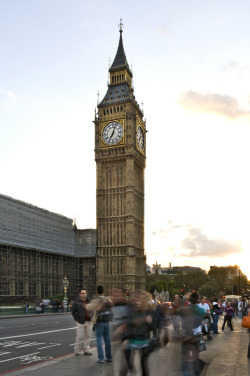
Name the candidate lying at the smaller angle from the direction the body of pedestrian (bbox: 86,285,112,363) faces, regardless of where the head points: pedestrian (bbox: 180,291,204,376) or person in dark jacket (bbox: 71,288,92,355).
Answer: the person in dark jacket

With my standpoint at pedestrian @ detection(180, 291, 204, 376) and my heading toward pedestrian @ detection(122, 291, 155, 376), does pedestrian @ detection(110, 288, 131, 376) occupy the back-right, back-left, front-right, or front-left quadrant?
front-right

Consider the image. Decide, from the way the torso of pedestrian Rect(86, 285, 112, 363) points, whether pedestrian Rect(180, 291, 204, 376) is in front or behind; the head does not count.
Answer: behind

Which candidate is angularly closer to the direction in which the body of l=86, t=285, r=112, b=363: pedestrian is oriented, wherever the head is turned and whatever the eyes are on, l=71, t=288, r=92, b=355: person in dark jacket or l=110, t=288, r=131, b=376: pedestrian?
the person in dark jacket

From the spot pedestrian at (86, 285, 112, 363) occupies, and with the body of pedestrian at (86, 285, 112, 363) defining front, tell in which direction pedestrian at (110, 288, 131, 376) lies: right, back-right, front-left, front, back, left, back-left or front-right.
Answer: back

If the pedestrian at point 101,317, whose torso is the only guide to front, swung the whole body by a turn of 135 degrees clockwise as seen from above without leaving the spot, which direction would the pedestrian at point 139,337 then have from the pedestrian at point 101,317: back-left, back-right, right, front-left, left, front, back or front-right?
front-right

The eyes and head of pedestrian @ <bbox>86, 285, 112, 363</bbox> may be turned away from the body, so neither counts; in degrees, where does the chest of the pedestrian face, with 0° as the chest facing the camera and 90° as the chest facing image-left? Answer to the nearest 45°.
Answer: approximately 180°
